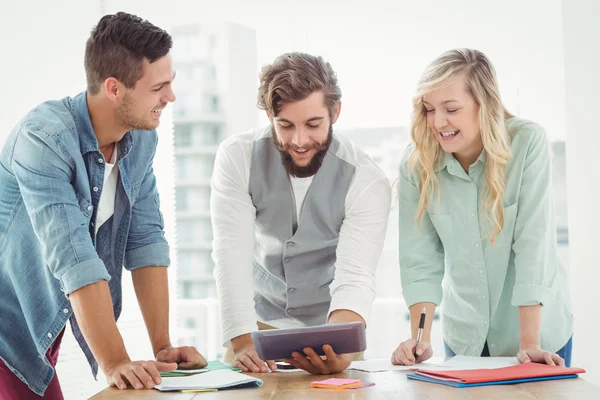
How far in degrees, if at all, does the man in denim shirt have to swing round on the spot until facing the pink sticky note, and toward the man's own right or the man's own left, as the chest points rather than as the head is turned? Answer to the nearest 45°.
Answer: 0° — they already face it

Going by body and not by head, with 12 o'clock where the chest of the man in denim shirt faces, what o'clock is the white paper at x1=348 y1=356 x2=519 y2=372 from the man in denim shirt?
The white paper is roughly at 11 o'clock from the man in denim shirt.

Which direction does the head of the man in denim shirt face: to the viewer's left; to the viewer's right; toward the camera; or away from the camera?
to the viewer's right

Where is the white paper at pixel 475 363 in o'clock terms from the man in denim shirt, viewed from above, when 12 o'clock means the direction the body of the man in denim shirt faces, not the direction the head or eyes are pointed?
The white paper is roughly at 11 o'clock from the man in denim shirt.
